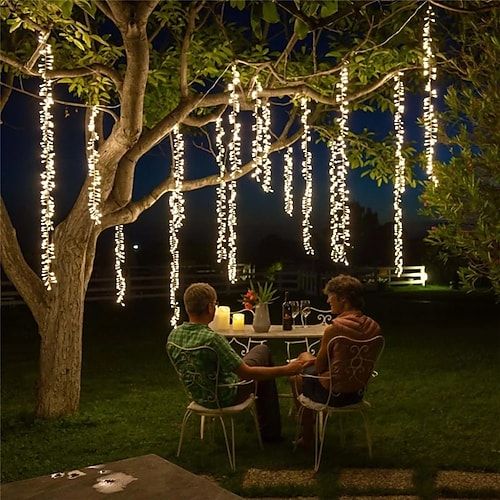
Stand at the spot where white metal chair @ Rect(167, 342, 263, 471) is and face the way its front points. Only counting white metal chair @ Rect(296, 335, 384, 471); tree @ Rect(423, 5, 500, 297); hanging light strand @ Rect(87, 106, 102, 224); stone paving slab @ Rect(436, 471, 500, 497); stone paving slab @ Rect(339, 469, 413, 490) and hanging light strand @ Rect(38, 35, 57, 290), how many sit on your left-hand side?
2

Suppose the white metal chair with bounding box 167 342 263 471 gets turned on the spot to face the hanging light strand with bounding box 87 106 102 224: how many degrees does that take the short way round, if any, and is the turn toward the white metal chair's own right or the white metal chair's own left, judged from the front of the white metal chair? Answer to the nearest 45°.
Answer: approximately 90° to the white metal chair's own left

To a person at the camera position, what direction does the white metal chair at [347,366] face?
facing away from the viewer and to the left of the viewer

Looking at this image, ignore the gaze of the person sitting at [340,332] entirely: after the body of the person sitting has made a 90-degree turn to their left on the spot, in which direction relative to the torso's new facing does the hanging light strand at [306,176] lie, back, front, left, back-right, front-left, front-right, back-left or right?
back-right

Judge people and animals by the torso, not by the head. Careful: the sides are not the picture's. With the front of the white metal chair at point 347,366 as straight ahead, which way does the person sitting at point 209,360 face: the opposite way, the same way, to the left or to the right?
to the right

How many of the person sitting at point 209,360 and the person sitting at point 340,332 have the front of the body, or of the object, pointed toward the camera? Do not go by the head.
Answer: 0

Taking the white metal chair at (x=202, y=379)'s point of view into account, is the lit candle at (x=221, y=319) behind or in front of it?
in front

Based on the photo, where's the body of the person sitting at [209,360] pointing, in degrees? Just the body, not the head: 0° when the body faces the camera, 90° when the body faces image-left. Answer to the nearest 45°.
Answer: approximately 225°

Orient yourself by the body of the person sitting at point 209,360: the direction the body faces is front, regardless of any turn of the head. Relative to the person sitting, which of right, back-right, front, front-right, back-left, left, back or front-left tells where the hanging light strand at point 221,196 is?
front-left

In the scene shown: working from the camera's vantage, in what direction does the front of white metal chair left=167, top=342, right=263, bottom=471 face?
facing away from the viewer and to the right of the viewer

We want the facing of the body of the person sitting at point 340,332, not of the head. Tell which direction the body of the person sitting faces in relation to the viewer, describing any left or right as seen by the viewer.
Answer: facing away from the viewer and to the left of the viewer

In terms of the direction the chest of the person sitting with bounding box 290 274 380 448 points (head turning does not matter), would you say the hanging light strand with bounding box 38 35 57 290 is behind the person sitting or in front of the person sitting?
in front

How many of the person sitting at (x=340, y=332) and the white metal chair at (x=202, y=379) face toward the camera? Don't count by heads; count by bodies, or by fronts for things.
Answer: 0

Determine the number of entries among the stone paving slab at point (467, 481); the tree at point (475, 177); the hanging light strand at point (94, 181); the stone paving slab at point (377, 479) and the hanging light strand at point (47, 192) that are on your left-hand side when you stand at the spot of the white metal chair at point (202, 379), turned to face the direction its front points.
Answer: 2

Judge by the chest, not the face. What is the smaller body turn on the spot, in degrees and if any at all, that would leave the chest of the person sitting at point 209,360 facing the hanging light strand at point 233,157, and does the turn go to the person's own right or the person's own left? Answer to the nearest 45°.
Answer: approximately 45° to the person's own left

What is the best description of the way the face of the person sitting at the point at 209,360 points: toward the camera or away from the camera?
away from the camera
